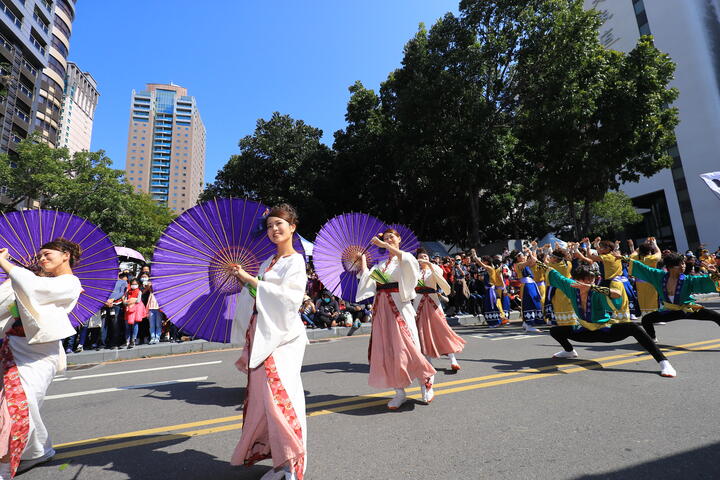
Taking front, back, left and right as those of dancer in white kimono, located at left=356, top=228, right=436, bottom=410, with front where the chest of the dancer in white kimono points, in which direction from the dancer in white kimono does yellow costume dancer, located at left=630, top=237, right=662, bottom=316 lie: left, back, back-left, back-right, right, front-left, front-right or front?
back

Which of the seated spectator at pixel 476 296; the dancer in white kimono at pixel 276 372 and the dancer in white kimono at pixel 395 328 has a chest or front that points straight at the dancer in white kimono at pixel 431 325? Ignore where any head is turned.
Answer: the seated spectator

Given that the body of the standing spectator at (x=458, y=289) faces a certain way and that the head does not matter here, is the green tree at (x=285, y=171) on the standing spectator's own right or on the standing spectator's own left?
on the standing spectator's own right

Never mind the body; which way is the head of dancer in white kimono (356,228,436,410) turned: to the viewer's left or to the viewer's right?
to the viewer's left

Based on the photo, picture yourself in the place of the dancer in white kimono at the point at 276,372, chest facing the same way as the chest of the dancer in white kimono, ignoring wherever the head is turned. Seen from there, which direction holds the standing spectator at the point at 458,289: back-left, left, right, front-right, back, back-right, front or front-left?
back

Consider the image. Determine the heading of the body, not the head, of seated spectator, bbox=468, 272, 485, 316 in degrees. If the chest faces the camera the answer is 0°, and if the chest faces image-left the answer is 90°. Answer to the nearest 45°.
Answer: approximately 0°

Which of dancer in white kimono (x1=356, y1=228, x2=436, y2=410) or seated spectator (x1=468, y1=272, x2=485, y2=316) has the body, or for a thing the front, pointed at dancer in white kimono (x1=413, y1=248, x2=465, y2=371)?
the seated spectator

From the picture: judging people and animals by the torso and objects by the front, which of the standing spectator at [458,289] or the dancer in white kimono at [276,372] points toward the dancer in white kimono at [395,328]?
the standing spectator

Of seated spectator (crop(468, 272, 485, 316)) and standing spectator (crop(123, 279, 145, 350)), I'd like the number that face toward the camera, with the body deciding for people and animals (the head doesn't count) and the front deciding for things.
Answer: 2
